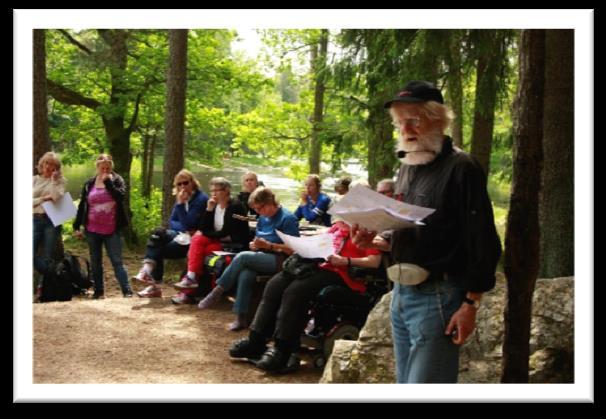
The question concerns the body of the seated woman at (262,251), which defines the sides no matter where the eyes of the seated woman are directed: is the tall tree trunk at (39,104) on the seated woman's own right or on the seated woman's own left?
on the seated woman's own right

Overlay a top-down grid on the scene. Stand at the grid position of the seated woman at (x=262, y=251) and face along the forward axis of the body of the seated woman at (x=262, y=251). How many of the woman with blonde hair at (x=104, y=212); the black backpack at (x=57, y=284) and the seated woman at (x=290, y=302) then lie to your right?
2

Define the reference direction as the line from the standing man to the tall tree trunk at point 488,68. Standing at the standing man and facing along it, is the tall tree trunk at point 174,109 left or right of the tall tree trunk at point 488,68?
left

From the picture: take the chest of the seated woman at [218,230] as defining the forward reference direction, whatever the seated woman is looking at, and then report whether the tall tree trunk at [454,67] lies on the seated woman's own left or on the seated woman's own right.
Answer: on the seated woman's own left

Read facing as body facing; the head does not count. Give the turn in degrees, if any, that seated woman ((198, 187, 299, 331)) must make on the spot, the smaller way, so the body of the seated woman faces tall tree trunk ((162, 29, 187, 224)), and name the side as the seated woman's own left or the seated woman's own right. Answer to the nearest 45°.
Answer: approximately 135° to the seated woman's own right

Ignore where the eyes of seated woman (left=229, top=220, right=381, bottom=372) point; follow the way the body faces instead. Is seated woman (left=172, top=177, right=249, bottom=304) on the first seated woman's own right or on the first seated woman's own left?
on the first seated woman's own right

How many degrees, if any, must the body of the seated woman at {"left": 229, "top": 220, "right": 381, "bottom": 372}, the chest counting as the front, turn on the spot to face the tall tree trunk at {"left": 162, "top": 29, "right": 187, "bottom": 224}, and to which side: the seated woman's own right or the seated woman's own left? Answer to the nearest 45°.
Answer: approximately 135° to the seated woman's own right
